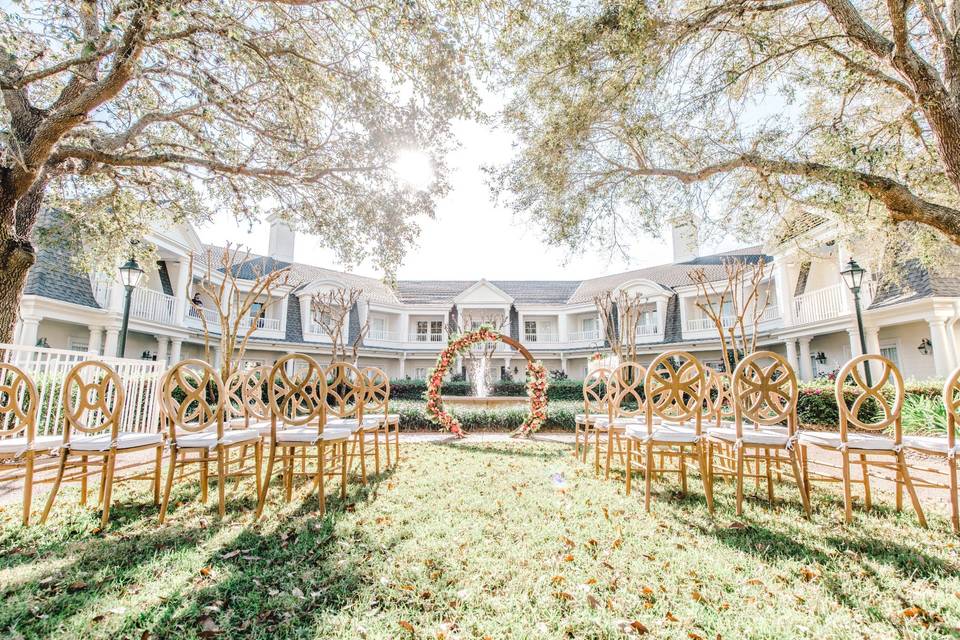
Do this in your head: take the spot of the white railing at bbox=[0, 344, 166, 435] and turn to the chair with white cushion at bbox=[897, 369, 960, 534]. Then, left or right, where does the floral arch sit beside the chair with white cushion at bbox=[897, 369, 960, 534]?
left

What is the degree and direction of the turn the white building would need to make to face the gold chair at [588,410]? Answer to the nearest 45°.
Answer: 0° — it already faces it

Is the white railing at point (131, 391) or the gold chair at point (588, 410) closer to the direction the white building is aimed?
the gold chair

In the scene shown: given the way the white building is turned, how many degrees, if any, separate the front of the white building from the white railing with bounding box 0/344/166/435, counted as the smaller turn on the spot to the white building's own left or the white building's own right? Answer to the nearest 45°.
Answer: approximately 45° to the white building's own right

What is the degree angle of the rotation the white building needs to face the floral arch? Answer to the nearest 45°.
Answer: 0° — it already faces it

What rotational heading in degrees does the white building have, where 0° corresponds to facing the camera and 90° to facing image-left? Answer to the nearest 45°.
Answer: approximately 0°

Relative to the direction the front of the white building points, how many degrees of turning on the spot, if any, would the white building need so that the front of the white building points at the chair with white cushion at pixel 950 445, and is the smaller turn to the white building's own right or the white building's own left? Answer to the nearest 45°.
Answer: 0° — it already faces it
